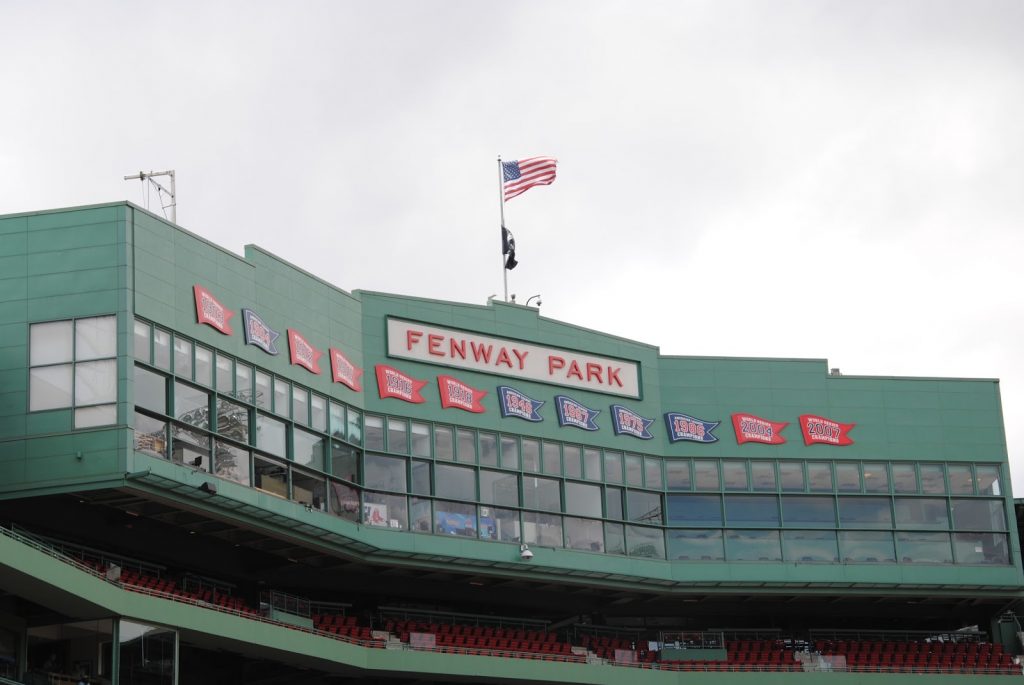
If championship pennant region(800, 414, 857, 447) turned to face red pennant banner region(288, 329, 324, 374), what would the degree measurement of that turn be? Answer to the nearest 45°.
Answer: approximately 45° to its right

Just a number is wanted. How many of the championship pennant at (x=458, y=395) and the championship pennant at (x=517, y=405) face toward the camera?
2

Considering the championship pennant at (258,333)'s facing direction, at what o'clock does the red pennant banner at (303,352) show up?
The red pennant banner is roughly at 9 o'clock from the championship pennant.

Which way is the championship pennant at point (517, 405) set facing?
toward the camera

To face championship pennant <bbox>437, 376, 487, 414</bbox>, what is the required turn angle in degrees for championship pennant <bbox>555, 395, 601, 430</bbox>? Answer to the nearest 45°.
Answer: approximately 45° to its right

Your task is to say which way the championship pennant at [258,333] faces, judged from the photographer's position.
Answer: facing the viewer and to the right of the viewer

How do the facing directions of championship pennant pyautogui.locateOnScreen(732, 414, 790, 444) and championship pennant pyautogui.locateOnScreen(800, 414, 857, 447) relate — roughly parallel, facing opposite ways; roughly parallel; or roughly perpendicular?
roughly parallel

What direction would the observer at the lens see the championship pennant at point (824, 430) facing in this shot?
facing the viewer

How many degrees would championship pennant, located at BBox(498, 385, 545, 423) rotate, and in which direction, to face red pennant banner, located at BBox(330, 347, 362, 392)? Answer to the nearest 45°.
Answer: approximately 45° to its right

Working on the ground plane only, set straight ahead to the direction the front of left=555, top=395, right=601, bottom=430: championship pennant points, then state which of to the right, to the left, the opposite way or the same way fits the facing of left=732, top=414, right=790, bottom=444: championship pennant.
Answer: the same way

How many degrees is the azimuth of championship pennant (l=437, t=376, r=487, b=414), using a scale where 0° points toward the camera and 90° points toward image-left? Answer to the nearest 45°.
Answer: approximately 0°

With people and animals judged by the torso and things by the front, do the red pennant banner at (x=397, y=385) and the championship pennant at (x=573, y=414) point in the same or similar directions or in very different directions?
same or similar directions

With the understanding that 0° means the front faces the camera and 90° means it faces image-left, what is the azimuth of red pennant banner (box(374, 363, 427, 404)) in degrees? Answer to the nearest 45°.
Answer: approximately 0°

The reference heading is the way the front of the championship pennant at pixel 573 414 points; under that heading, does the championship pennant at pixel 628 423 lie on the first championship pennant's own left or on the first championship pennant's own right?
on the first championship pennant's own left

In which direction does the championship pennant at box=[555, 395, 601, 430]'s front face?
toward the camera

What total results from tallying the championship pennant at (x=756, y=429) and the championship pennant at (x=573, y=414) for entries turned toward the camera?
2

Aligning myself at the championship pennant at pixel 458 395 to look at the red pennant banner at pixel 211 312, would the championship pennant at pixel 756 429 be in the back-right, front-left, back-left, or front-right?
back-left

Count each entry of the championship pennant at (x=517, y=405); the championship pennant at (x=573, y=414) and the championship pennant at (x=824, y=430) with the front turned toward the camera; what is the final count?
3

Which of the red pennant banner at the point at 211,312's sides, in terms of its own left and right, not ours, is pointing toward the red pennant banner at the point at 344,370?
left

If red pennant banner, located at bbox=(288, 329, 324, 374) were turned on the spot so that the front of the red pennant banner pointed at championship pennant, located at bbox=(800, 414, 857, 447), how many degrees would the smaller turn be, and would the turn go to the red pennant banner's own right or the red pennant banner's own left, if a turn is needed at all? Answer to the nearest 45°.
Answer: approximately 90° to the red pennant banner's own left

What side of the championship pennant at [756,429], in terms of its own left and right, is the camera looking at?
front
